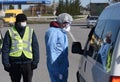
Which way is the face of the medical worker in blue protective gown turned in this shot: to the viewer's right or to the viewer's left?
to the viewer's right

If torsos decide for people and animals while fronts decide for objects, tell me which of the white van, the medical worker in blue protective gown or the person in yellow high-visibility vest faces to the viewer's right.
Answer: the medical worker in blue protective gown

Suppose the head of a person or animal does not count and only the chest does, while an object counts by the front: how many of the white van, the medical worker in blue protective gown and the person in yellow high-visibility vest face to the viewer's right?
1

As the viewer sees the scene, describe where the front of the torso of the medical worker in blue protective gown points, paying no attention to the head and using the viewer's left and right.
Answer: facing to the right of the viewer

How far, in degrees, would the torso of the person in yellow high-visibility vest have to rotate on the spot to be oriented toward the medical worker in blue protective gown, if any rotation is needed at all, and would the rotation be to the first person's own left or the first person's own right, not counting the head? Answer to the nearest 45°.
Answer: approximately 45° to the first person's own left

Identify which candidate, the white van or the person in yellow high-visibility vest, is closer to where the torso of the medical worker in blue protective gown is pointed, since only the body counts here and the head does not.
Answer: the white van

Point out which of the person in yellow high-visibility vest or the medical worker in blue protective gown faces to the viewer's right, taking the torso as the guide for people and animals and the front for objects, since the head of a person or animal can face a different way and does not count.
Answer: the medical worker in blue protective gown

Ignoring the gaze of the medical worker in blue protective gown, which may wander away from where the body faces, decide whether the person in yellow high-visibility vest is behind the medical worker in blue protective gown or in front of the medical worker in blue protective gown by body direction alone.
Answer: behind

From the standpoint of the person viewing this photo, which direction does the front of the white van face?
facing away from the viewer and to the left of the viewer
